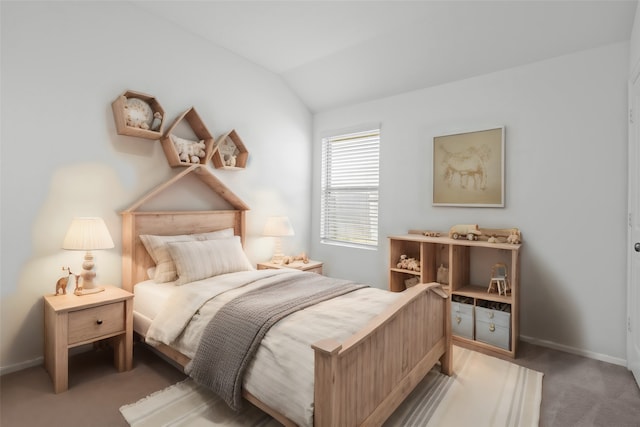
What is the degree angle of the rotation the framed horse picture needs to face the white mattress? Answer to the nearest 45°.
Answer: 0° — it already faces it

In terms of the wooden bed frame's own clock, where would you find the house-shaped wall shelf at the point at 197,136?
The house-shaped wall shelf is roughly at 6 o'clock from the wooden bed frame.

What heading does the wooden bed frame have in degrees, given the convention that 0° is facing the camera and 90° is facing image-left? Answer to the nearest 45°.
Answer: approximately 315°

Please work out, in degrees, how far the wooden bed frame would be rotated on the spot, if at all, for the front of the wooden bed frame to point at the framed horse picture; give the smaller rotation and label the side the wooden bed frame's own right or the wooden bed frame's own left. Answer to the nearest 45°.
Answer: approximately 90° to the wooden bed frame's own left

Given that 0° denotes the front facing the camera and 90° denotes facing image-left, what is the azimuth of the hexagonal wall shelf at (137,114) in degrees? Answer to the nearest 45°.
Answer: approximately 315°
